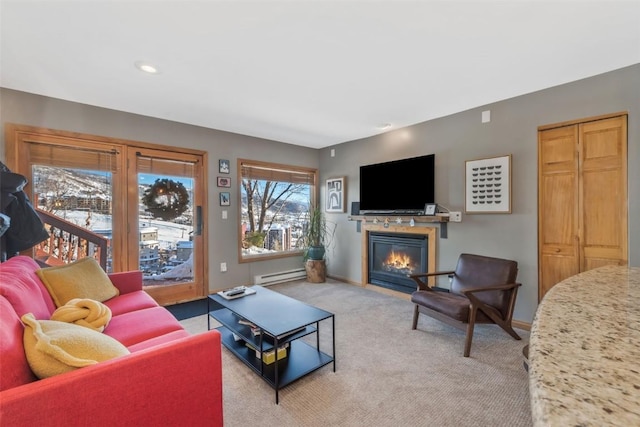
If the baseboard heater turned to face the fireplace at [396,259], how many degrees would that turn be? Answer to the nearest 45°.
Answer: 0° — it already faces it

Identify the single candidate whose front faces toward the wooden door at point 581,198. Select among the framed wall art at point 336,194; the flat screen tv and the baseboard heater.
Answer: the baseboard heater

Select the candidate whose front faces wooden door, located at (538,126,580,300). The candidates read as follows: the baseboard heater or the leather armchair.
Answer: the baseboard heater

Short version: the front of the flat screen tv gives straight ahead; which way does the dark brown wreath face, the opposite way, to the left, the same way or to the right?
to the left

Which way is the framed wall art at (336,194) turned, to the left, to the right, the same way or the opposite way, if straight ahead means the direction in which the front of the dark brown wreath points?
to the right

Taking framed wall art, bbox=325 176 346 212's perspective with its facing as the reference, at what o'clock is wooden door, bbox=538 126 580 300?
The wooden door is roughly at 9 o'clock from the framed wall art.

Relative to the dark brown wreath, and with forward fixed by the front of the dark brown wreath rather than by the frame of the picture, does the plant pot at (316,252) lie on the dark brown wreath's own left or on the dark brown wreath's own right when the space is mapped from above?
on the dark brown wreath's own left

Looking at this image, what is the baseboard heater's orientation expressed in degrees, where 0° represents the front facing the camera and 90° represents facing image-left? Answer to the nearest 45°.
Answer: approximately 315°

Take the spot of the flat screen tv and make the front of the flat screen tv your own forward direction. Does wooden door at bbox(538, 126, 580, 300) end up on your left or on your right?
on your left

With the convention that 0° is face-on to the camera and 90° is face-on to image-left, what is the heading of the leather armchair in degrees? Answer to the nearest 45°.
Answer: approximately 45°

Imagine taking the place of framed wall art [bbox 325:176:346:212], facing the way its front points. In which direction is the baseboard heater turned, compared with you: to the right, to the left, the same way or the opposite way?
to the left

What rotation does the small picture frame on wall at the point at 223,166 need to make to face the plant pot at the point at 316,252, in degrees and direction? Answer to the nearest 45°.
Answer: approximately 90° to its left

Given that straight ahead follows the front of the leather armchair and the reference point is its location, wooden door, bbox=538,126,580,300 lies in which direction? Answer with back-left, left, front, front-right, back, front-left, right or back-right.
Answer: back
